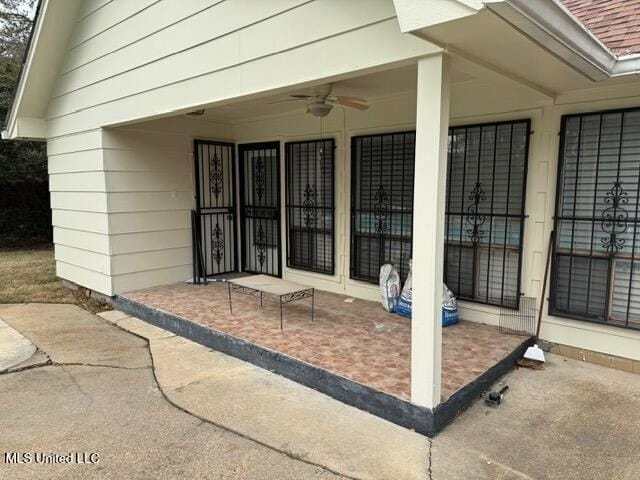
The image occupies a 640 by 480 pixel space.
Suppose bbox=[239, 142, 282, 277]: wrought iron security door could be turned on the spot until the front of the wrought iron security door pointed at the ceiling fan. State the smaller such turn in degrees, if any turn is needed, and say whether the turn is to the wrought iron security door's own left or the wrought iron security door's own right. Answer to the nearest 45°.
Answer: approximately 45° to the wrought iron security door's own left

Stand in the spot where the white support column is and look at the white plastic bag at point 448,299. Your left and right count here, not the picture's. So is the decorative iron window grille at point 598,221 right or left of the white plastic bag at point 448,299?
right

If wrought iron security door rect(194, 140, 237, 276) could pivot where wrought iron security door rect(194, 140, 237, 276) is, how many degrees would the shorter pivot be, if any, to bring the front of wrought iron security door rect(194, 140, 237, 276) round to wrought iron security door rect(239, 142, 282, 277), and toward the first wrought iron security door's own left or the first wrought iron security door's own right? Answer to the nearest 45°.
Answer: approximately 45° to the first wrought iron security door's own left

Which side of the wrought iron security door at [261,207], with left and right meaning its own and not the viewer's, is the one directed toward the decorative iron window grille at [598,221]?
left

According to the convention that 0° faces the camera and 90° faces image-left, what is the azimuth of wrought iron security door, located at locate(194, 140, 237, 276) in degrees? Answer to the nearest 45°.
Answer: approximately 315°

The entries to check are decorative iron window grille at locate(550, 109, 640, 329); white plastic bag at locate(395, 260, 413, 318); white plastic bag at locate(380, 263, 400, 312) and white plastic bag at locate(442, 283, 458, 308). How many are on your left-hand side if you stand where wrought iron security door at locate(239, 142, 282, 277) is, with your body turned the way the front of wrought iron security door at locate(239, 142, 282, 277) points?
4

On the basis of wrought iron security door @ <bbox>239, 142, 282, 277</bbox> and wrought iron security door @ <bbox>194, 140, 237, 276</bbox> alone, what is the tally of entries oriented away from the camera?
0

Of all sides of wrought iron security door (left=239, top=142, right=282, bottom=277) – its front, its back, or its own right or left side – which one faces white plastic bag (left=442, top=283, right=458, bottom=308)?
left
